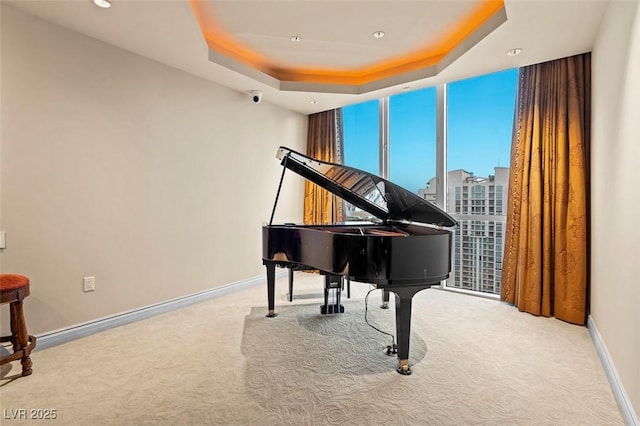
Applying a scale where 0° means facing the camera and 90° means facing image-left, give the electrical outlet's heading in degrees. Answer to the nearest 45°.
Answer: approximately 315°

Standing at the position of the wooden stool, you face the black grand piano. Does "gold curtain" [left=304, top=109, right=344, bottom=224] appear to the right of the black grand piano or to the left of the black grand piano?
left

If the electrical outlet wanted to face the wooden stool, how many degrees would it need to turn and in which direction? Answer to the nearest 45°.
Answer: approximately 90° to its right

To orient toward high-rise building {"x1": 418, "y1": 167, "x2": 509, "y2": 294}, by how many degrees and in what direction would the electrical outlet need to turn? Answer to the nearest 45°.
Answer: approximately 45° to its left

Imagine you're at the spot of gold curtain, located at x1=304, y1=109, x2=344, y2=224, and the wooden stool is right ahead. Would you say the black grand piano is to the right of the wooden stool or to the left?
left

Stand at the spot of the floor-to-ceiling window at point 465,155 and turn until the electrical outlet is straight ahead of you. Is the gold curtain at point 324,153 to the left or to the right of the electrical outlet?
right

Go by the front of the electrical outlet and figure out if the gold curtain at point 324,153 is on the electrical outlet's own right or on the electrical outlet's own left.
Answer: on the electrical outlet's own left
